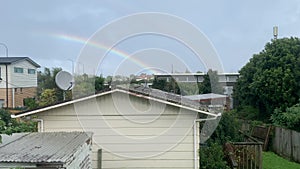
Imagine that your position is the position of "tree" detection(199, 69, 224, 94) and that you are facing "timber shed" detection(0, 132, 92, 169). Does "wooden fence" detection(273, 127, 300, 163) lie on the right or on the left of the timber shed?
left

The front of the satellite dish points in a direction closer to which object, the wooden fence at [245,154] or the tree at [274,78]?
the wooden fence

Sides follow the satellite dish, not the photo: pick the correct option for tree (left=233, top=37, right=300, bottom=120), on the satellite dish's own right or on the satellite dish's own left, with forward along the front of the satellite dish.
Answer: on the satellite dish's own left

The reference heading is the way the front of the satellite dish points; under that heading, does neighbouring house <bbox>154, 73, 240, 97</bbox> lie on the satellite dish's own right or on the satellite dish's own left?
on the satellite dish's own left

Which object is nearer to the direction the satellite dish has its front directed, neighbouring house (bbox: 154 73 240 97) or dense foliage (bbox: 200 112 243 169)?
the dense foliage

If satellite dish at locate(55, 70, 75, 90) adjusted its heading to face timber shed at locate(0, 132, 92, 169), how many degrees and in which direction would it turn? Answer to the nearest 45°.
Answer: approximately 45° to its right
